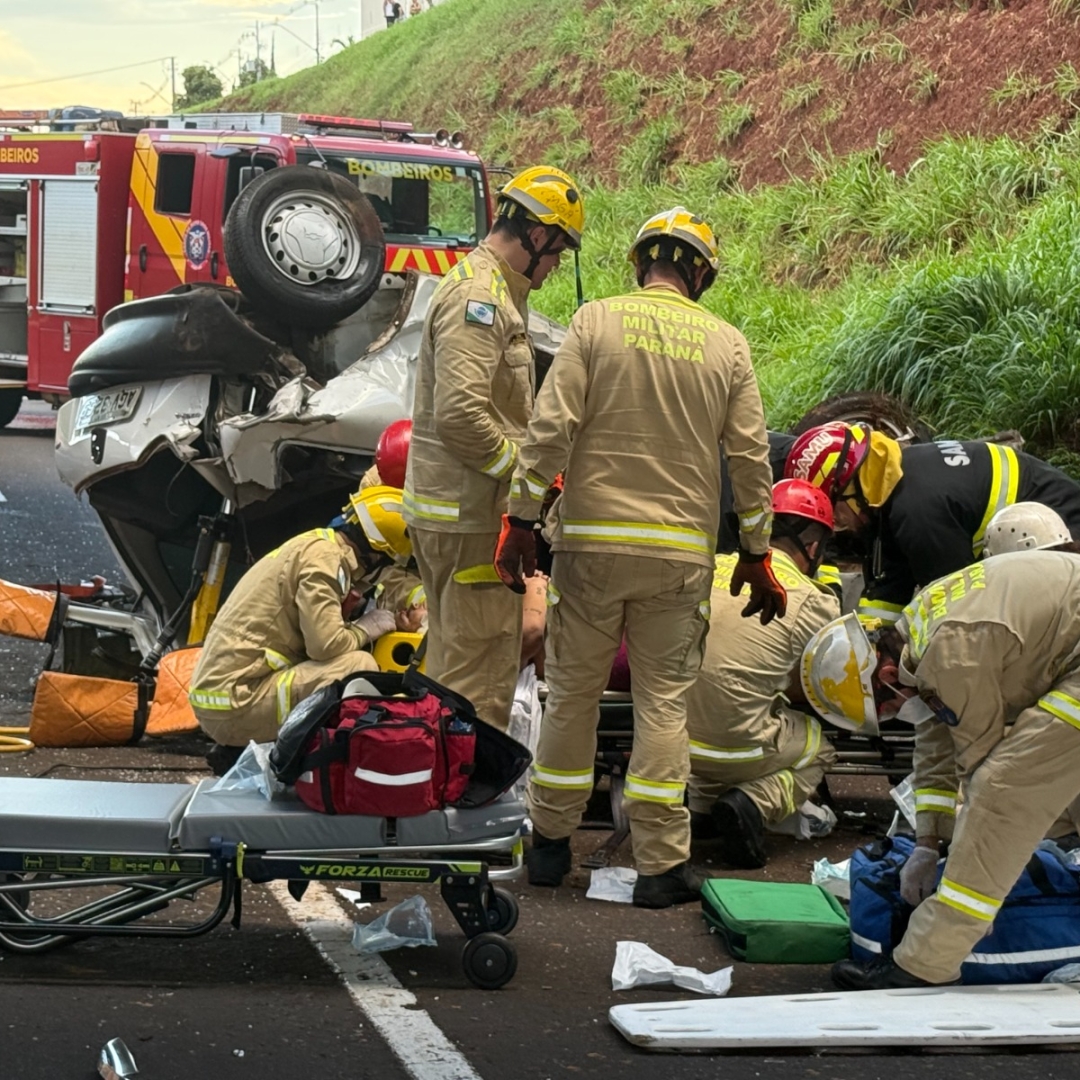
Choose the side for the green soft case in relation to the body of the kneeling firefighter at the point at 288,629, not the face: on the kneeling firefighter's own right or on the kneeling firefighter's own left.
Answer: on the kneeling firefighter's own right

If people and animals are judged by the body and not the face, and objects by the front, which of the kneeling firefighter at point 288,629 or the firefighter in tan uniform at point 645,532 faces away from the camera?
the firefighter in tan uniform

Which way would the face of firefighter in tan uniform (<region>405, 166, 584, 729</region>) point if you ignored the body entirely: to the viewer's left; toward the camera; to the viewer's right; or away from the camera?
to the viewer's right

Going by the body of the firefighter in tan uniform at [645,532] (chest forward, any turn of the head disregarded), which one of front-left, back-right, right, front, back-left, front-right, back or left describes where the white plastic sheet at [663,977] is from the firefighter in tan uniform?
back

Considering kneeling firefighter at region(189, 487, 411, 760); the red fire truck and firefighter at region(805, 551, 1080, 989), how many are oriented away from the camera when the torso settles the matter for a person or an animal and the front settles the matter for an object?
0

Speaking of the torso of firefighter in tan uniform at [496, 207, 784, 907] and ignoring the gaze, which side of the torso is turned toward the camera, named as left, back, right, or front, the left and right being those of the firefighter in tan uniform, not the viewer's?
back

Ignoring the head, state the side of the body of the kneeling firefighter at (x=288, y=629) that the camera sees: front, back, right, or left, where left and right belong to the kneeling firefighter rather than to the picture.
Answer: right

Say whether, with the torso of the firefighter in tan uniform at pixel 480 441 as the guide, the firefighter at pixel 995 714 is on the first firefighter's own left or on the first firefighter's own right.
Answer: on the first firefighter's own right

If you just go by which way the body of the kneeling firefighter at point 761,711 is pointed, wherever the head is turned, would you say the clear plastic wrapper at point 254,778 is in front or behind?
behind

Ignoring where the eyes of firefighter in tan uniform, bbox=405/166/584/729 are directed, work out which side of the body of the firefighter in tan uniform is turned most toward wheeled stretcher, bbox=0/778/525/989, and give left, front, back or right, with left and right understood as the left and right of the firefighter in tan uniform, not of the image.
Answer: right

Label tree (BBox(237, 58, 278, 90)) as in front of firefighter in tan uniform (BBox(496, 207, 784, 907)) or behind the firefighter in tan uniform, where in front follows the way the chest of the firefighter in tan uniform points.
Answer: in front

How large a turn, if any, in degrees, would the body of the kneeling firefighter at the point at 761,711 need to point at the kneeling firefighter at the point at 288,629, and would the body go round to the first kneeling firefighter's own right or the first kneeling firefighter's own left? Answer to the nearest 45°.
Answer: approximately 135° to the first kneeling firefighter's own left

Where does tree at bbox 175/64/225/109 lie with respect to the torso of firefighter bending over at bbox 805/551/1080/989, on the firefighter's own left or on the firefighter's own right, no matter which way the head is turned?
on the firefighter's own right

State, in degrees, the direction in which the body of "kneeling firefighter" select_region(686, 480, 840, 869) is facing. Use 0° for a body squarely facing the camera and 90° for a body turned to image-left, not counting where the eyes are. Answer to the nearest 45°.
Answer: approximately 225°

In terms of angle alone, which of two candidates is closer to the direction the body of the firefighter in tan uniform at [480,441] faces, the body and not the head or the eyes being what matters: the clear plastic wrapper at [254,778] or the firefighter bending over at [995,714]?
the firefighter bending over

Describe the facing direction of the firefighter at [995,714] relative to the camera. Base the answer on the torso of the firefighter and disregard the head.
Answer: to the viewer's left

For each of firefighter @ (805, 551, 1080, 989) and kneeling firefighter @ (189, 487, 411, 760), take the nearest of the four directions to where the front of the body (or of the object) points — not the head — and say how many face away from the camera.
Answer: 0

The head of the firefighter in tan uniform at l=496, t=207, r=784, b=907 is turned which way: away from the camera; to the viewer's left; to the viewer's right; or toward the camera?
away from the camera
